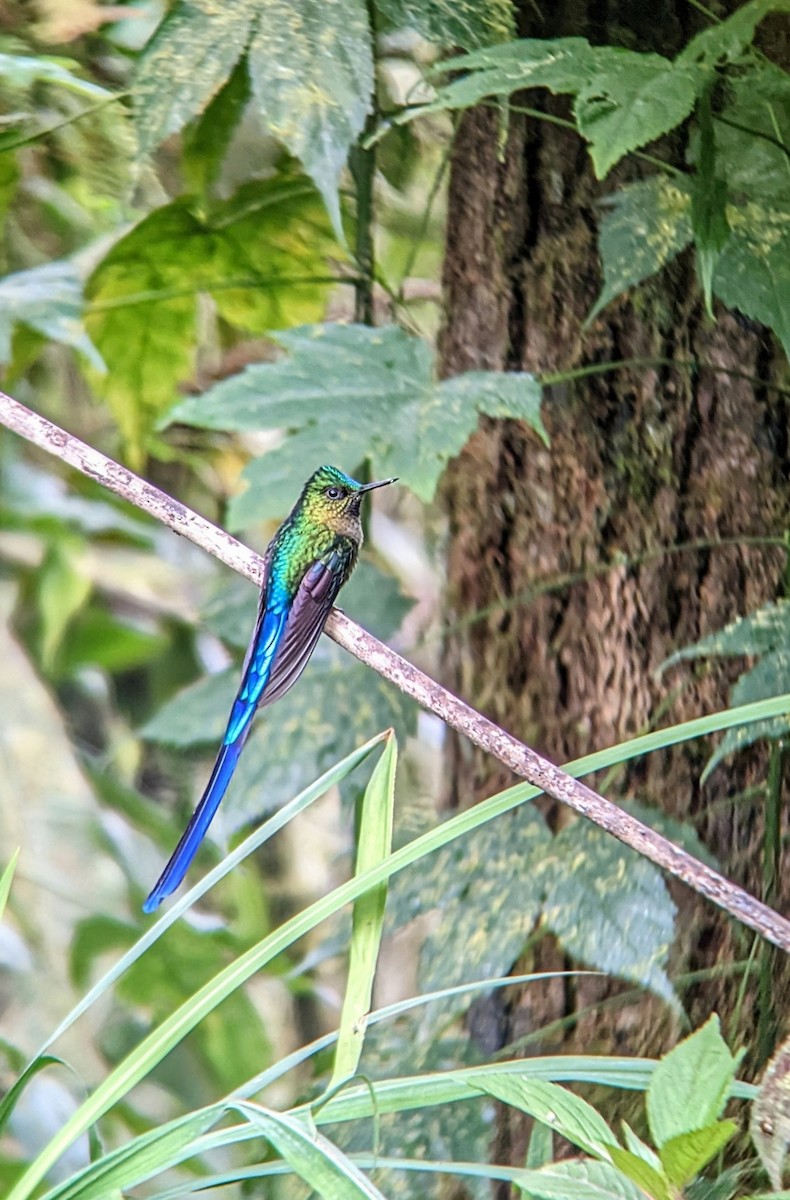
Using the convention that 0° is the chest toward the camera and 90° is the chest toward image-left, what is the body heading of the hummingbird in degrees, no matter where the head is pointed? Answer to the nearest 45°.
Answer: approximately 225°

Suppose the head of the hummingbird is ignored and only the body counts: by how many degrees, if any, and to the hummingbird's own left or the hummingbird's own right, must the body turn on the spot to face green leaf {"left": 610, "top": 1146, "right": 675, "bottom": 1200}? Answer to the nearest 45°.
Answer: approximately 135° to the hummingbird's own right

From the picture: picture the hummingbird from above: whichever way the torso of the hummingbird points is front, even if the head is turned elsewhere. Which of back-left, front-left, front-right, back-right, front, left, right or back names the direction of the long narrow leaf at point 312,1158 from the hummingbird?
back-right
